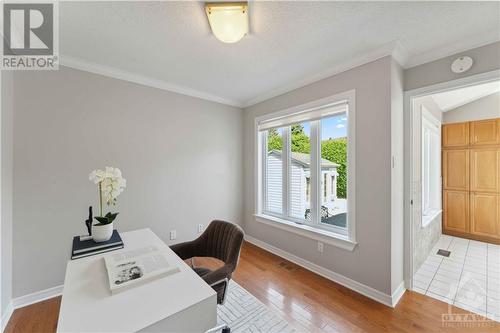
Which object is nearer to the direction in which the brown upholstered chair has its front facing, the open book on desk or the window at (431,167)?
the open book on desk

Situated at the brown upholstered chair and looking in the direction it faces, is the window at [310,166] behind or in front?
behind

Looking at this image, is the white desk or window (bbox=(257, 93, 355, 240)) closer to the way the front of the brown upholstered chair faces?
the white desk

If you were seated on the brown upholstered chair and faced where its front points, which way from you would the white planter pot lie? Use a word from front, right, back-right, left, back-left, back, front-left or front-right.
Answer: front-right

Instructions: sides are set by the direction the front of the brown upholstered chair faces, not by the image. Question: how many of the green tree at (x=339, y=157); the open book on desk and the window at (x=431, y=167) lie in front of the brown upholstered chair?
1

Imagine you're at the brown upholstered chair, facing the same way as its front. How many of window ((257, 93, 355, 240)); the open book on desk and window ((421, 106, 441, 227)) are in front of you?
1

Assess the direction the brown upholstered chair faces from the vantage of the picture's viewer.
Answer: facing the viewer and to the left of the viewer

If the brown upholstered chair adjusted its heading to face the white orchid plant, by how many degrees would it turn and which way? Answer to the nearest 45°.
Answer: approximately 45° to its right

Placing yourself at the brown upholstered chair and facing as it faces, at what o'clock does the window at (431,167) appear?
The window is roughly at 7 o'clock from the brown upholstered chair.

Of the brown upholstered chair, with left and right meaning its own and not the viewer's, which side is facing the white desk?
front

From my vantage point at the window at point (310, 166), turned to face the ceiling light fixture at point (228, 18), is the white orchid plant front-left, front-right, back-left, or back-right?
front-right

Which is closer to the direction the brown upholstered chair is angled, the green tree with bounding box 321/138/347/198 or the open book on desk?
the open book on desk

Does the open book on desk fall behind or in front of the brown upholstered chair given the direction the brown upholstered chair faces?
in front
